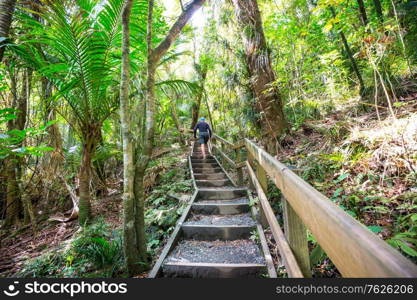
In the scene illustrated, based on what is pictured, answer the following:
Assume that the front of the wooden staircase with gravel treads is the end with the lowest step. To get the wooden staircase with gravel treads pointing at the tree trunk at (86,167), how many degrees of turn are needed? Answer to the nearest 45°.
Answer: approximately 135° to its right

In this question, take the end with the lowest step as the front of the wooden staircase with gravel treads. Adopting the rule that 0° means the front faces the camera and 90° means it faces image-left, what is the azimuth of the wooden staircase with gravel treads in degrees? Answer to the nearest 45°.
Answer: approximately 0°

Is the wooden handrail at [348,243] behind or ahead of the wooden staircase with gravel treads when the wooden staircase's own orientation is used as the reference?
ahead

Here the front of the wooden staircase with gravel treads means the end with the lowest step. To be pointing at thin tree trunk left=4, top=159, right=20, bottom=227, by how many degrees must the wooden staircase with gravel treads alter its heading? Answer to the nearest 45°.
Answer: approximately 135° to its right

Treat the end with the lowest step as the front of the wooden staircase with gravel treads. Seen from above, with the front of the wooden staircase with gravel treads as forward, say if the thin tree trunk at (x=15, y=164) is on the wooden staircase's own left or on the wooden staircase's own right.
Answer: on the wooden staircase's own right
